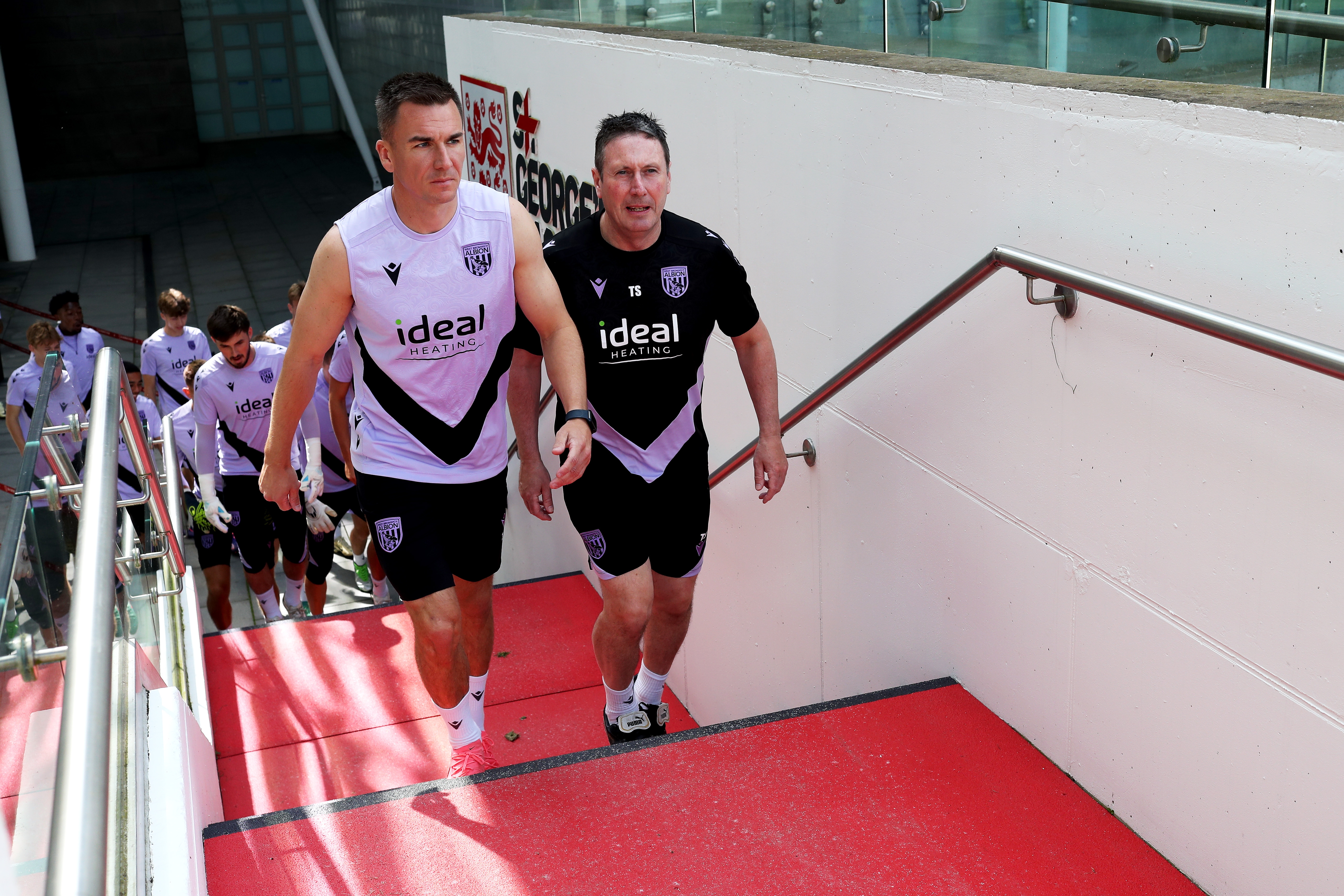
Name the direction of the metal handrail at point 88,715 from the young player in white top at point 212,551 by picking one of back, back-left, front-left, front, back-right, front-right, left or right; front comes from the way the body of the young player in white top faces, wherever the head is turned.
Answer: front-right

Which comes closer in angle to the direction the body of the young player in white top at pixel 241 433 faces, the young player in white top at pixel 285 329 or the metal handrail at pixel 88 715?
the metal handrail

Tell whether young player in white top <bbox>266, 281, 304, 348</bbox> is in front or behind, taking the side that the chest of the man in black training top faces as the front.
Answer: behind

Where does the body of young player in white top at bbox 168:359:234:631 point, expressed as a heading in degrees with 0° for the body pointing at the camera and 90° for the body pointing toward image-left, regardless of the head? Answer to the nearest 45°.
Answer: approximately 315°

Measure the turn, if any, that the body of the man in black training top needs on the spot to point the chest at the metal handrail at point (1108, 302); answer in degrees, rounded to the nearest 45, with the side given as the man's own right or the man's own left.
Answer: approximately 45° to the man's own left

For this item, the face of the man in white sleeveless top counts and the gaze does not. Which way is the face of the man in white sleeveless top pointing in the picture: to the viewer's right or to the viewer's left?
to the viewer's right

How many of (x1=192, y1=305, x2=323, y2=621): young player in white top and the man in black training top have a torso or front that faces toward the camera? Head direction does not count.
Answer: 2

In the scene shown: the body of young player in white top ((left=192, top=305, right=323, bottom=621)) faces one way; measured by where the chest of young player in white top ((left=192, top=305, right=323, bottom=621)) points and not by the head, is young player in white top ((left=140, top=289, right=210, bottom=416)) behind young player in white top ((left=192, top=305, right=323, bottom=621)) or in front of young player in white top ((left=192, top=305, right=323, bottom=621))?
behind

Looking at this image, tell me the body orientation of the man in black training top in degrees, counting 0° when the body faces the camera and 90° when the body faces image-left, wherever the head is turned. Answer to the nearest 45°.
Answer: approximately 0°
